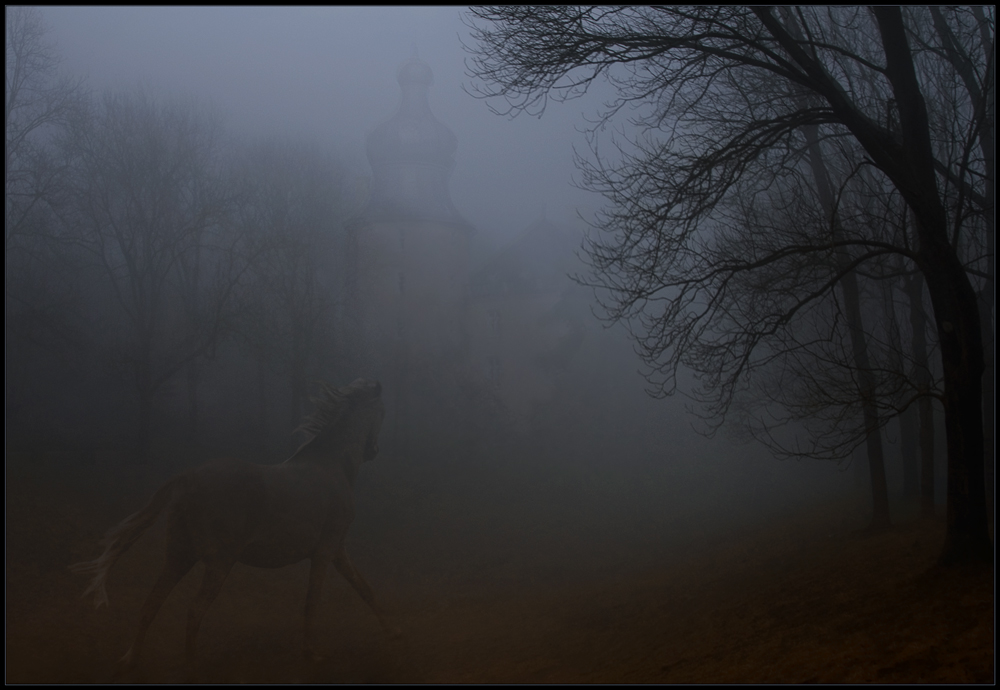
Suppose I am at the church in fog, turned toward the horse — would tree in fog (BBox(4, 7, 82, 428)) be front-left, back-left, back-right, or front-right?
front-right

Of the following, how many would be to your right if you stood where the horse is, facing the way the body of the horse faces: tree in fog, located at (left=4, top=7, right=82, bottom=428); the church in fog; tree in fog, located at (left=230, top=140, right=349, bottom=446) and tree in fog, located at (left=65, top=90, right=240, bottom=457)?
0

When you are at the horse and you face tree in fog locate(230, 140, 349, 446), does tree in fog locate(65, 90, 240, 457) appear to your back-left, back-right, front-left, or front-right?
front-left

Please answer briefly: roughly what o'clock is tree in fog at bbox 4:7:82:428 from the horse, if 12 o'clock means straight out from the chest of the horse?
The tree in fog is roughly at 8 o'clock from the horse.

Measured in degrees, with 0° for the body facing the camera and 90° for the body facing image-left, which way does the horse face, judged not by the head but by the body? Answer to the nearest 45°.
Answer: approximately 270°

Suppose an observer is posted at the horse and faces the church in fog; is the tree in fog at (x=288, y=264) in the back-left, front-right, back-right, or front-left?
front-left

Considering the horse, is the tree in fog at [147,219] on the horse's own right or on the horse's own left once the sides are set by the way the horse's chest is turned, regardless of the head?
on the horse's own left

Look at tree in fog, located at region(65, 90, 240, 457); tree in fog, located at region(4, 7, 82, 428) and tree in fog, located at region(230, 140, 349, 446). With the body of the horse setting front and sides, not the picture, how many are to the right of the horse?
0

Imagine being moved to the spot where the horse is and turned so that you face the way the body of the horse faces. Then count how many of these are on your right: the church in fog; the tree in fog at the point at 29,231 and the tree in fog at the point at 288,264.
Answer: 0

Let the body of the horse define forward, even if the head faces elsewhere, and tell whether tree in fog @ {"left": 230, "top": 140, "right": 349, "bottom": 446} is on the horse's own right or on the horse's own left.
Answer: on the horse's own left

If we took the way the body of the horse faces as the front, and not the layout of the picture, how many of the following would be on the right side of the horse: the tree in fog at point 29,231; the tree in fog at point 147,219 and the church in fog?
0

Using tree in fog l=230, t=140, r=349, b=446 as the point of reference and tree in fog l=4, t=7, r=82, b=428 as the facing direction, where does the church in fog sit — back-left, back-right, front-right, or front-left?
back-right

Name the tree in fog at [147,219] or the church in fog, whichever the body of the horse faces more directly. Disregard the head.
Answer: the church in fog

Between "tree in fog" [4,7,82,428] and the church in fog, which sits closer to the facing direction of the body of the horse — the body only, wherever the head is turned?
the church in fog
